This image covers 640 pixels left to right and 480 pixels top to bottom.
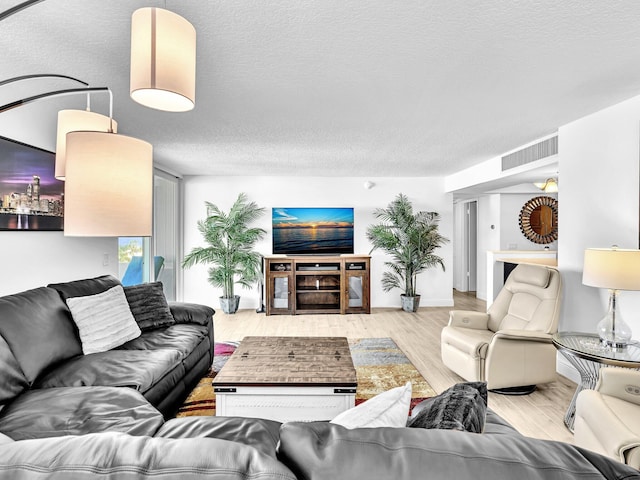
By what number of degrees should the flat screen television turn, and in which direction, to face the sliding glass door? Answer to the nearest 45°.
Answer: approximately 90° to its right

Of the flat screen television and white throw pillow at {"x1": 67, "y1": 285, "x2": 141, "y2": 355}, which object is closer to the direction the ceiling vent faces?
the white throw pillow

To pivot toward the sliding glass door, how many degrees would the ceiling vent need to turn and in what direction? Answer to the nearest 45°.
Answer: approximately 45° to its right

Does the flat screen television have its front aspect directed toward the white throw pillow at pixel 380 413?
yes

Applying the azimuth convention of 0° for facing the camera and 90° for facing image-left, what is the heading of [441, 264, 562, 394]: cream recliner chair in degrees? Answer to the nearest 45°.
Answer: approximately 45°

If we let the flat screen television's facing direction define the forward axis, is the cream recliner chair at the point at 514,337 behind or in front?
in front

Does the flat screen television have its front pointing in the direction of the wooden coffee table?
yes

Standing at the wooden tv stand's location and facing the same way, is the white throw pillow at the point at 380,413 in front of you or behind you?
in front
